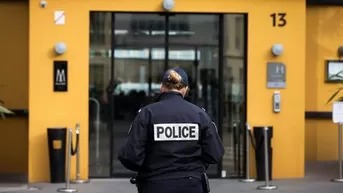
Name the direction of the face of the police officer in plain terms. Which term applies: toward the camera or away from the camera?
away from the camera

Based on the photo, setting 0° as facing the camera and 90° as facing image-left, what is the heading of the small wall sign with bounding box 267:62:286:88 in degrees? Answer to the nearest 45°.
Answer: approximately 0°

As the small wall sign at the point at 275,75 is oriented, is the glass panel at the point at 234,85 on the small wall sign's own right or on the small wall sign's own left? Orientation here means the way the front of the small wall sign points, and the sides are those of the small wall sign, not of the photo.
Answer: on the small wall sign's own right

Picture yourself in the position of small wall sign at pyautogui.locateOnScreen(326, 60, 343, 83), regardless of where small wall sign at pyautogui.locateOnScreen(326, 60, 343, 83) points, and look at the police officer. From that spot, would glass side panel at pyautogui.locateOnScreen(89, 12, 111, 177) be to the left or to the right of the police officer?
right

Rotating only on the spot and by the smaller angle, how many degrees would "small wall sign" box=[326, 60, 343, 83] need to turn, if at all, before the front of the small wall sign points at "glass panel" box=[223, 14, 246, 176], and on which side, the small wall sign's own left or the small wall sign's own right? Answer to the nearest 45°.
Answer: approximately 45° to the small wall sign's own right

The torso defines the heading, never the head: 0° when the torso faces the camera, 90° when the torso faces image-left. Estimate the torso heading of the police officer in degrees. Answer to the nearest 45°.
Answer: approximately 180°

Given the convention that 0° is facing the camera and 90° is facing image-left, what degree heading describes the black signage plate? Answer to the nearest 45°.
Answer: approximately 0°

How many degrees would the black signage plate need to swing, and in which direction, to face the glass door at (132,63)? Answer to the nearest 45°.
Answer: approximately 90° to its left

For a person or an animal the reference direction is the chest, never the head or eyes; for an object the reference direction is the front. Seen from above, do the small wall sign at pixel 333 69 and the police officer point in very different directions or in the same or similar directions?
very different directions

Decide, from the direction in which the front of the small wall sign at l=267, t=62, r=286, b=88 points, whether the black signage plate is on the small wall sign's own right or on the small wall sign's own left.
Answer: on the small wall sign's own right
